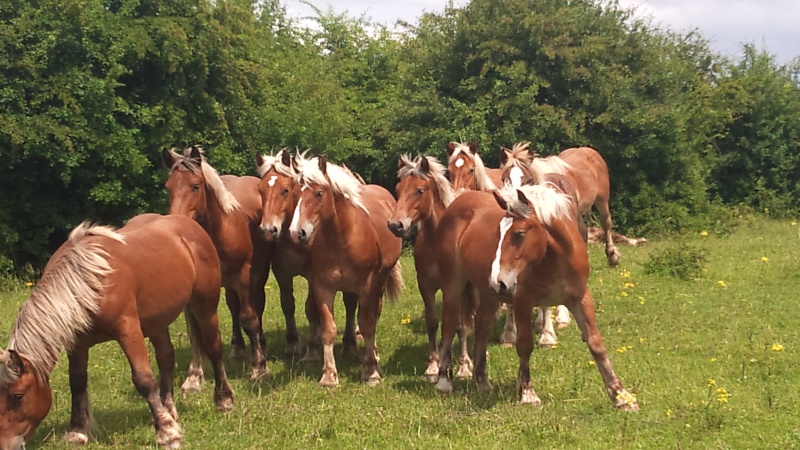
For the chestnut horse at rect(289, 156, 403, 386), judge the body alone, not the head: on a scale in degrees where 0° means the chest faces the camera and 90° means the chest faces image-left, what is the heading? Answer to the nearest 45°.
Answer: approximately 45°

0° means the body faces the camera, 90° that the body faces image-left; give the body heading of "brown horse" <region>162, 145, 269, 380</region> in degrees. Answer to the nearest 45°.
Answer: approximately 45°

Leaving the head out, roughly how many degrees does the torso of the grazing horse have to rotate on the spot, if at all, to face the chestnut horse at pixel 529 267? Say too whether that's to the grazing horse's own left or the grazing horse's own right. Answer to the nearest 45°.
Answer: approximately 135° to the grazing horse's own left

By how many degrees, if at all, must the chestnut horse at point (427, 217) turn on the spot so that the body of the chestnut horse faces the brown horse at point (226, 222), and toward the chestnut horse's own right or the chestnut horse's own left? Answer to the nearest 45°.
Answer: approximately 45° to the chestnut horse's own right

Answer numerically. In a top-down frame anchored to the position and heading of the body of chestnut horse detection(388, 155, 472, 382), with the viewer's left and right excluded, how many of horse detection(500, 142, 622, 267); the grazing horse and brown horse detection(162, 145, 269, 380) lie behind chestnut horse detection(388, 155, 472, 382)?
1

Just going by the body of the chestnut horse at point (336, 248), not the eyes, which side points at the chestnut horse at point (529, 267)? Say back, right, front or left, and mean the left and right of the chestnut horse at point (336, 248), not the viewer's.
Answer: left

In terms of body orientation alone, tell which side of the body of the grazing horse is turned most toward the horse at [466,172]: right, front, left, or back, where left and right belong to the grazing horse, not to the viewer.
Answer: back
